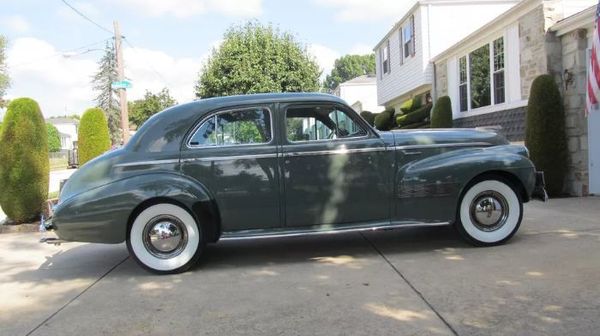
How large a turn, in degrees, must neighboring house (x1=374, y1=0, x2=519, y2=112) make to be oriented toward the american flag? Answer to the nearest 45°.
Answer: approximately 45° to its left

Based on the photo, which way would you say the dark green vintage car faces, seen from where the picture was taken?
facing to the right of the viewer

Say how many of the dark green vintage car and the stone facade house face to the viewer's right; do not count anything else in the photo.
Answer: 1

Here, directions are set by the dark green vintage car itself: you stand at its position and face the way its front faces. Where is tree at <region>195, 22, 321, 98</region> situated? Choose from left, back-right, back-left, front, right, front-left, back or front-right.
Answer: left

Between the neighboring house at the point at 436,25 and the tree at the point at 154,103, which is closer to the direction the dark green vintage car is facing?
the neighboring house

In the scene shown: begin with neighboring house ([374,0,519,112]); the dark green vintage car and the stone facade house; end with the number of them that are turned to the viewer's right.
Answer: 1

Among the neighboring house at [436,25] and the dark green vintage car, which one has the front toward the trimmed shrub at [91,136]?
the neighboring house

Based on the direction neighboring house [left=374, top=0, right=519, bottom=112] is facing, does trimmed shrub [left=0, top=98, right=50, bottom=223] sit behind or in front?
in front

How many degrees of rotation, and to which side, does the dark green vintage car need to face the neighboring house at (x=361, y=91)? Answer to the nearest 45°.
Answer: approximately 90° to its left

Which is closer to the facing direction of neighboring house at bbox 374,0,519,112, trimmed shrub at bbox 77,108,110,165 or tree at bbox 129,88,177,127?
the trimmed shrub

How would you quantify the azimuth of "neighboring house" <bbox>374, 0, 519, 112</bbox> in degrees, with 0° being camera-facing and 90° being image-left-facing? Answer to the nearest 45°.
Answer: approximately 45°
